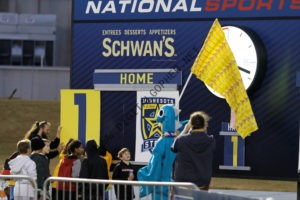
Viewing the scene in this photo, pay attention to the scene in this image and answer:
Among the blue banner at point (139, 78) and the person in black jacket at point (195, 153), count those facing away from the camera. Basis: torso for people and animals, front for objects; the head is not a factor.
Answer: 1

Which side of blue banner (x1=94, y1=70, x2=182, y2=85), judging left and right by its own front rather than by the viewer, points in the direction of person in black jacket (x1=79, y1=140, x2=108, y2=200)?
front

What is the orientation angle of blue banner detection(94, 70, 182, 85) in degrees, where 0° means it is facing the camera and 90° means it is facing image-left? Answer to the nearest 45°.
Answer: approximately 0°

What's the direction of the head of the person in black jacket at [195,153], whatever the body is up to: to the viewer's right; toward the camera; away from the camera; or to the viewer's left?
away from the camera

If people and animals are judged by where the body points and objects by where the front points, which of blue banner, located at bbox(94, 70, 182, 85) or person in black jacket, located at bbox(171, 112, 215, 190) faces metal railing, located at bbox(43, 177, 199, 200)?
the blue banner

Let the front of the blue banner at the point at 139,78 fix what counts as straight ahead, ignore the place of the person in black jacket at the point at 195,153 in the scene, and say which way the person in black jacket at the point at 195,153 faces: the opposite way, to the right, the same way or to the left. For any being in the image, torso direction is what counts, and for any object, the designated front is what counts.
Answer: the opposite way

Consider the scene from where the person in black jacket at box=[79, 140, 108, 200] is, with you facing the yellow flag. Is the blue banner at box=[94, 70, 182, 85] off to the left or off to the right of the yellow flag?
left

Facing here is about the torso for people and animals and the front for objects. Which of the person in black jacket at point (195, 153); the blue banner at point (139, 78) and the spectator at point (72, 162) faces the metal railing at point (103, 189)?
the blue banner

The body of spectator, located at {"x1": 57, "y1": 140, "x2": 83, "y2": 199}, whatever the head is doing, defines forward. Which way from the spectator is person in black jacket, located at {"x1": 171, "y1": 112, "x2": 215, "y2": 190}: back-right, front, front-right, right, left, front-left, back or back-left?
right

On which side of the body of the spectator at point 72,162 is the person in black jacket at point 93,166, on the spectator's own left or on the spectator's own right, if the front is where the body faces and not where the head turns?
on the spectator's own right

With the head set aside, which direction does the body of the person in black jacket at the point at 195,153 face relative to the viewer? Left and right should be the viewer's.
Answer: facing away from the viewer
